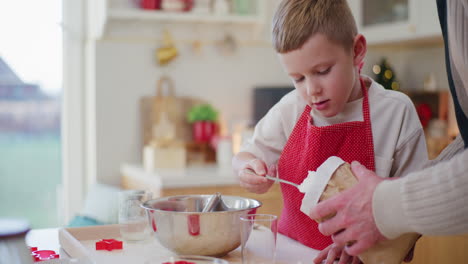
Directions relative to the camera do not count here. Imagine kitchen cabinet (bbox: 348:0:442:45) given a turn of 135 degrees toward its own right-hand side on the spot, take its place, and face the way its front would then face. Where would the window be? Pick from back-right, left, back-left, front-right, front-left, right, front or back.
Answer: front-left

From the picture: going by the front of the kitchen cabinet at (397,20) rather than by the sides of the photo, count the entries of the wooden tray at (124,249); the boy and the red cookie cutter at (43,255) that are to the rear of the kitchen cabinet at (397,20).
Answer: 0

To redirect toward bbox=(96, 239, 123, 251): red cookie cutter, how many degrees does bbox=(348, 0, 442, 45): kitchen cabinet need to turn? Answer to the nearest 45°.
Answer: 0° — it already faces it

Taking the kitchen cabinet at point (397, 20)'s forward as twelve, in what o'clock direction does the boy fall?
The boy is roughly at 12 o'clock from the kitchen cabinet.

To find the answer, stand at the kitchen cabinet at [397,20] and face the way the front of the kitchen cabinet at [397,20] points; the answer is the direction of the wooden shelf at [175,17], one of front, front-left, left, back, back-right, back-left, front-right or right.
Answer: right

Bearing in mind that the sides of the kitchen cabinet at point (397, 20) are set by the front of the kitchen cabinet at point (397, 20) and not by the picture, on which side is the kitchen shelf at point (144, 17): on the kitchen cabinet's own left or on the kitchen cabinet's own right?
on the kitchen cabinet's own right

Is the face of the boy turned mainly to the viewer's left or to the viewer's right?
to the viewer's left

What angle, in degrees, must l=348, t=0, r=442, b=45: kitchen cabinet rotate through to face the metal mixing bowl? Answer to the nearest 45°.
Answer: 0° — it already faces it

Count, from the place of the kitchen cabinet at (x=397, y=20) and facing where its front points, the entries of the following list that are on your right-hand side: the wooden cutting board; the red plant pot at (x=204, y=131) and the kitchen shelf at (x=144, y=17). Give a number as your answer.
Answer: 3

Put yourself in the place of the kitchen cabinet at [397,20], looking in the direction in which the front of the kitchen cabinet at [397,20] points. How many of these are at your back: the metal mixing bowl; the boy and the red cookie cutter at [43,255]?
0

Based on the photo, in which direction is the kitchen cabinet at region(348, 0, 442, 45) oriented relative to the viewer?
toward the camera

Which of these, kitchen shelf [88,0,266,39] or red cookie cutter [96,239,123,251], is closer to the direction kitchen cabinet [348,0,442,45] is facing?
the red cookie cutter

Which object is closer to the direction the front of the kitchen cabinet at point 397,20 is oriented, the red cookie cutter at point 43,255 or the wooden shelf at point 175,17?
the red cookie cutter

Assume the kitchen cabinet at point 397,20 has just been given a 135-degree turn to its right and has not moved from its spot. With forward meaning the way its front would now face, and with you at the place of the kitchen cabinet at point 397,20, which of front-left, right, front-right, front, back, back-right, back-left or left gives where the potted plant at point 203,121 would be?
front-left

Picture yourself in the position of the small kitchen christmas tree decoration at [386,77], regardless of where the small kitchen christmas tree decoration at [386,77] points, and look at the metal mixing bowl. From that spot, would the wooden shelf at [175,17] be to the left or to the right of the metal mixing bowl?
right

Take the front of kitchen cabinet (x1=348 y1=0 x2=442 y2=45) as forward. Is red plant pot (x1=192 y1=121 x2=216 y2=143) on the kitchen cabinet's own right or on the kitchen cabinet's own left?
on the kitchen cabinet's own right
